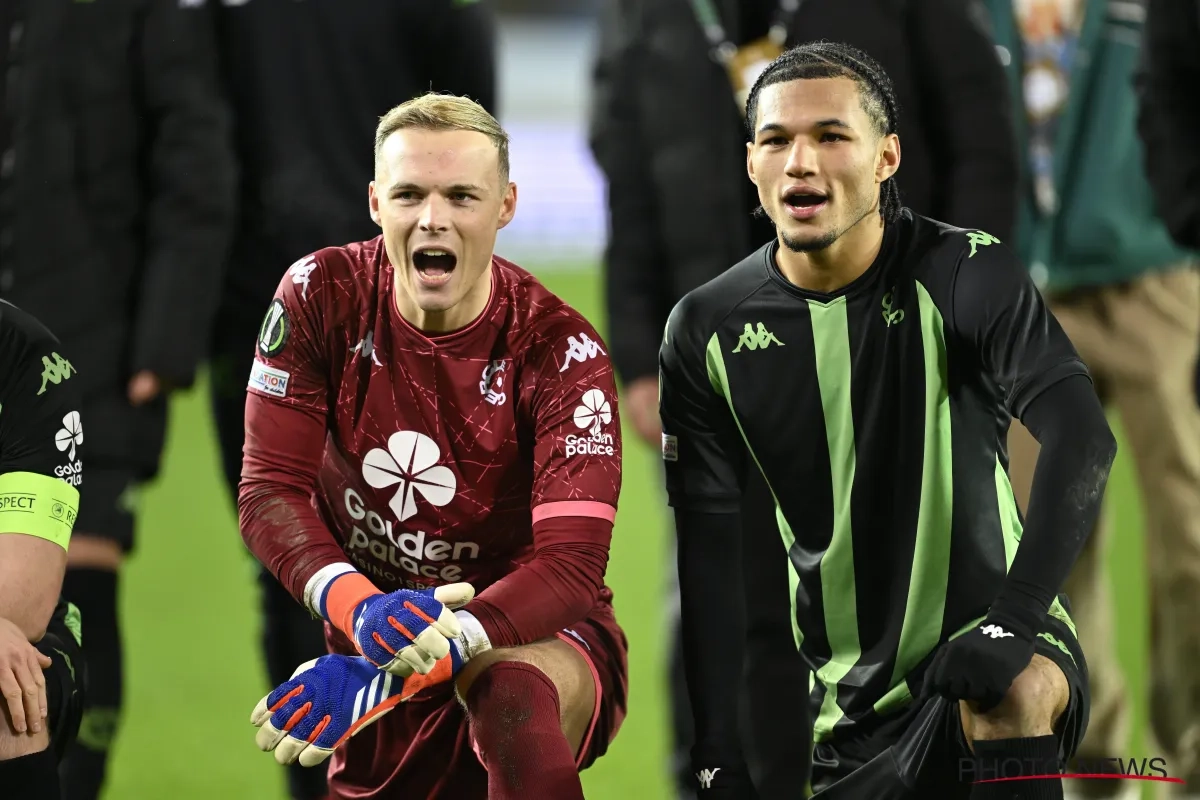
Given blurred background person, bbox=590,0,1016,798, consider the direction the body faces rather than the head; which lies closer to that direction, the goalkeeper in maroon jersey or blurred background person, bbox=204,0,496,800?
the goalkeeper in maroon jersey

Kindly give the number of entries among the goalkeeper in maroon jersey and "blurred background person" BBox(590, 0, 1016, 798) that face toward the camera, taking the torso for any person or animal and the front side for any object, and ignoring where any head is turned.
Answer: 2

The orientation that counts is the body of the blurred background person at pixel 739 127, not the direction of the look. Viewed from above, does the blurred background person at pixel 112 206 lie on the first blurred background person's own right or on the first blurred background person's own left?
on the first blurred background person's own right

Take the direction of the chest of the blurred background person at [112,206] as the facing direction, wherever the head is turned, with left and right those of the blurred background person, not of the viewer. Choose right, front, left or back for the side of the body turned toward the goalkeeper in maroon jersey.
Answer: front

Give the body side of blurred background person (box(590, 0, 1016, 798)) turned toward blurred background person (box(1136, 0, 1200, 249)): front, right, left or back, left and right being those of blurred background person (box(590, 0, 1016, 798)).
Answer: left

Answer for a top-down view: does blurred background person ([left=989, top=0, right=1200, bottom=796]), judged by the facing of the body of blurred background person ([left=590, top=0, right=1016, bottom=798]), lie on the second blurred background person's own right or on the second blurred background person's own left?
on the second blurred background person's own left

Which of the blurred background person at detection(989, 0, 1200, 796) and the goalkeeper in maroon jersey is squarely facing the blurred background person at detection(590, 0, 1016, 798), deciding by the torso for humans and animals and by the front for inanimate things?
the blurred background person at detection(989, 0, 1200, 796)

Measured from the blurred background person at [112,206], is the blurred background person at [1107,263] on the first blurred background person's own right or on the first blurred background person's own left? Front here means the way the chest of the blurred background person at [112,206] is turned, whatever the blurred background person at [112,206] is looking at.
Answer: on the first blurred background person's own left

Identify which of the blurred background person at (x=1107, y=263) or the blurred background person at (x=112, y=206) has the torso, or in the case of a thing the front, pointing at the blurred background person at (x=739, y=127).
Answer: the blurred background person at (x=1107, y=263)

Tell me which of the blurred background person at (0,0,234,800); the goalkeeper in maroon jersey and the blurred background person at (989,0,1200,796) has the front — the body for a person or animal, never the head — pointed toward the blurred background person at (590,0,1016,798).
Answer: the blurred background person at (989,0,1200,796)

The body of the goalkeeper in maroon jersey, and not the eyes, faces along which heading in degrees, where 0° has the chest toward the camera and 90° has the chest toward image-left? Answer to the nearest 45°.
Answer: approximately 0°

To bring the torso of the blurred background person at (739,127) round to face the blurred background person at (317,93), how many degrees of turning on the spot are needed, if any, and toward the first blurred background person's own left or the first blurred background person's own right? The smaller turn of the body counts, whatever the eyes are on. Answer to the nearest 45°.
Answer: approximately 90° to the first blurred background person's own right
